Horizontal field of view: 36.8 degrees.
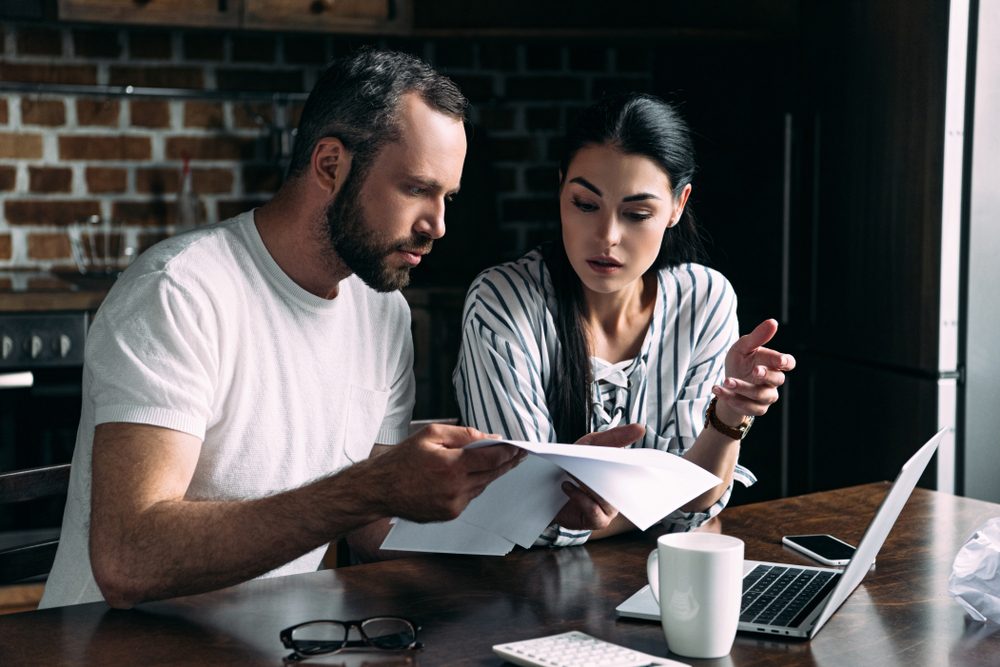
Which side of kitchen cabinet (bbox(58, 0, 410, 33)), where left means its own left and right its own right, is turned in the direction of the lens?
front

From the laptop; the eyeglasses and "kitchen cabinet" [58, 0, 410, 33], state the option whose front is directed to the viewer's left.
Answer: the laptop

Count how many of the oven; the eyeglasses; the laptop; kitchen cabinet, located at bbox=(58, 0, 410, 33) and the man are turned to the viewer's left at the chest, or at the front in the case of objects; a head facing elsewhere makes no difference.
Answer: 1

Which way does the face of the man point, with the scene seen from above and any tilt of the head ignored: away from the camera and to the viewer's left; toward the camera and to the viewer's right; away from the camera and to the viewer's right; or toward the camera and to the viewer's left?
toward the camera and to the viewer's right

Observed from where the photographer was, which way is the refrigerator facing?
facing the viewer and to the left of the viewer

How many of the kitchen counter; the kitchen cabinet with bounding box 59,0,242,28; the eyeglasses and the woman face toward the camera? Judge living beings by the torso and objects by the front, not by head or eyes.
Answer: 4

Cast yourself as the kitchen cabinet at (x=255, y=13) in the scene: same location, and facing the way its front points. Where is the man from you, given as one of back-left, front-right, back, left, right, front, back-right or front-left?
front

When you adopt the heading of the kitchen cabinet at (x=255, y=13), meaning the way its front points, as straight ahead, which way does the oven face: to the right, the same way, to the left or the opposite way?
the same way

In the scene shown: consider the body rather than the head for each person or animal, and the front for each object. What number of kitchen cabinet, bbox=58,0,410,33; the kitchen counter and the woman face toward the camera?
3
